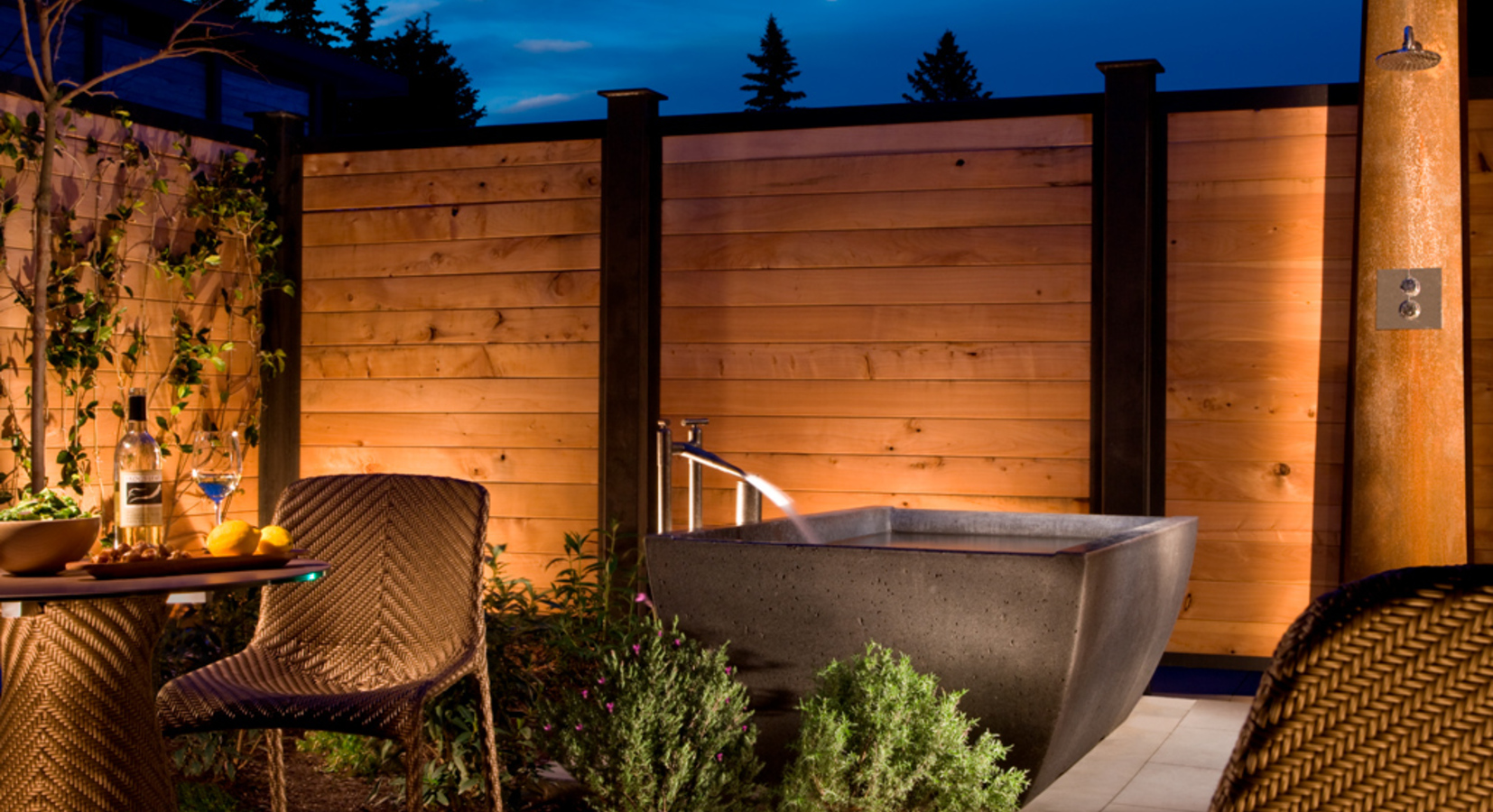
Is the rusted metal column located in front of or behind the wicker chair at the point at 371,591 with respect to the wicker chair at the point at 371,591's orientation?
behind

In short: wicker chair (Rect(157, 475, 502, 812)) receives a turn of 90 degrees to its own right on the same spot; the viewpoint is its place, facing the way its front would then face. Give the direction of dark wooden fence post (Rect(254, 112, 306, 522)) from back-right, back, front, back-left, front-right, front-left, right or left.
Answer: front-right

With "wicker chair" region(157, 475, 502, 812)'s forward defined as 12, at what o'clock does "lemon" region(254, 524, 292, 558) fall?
The lemon is roughly at 11 o'clock from the wicker chair.

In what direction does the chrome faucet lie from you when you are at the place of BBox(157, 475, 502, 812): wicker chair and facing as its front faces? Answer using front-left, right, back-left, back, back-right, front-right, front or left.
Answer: back

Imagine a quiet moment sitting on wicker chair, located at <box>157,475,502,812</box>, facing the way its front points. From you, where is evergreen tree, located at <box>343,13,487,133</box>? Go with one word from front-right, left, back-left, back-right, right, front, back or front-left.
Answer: back-right

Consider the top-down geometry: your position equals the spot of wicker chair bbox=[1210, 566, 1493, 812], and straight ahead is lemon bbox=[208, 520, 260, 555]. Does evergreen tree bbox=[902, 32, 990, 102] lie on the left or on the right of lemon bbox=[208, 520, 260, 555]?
right

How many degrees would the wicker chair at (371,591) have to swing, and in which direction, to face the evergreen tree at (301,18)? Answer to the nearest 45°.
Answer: approximately 135° to its right

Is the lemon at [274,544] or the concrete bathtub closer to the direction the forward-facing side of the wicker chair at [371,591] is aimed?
the lemon

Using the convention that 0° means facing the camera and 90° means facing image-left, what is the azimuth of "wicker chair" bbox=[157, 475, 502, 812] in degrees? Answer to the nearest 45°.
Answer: approximately 45°
